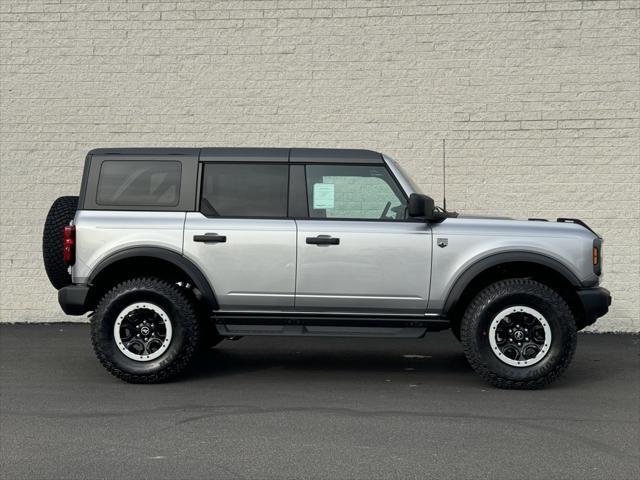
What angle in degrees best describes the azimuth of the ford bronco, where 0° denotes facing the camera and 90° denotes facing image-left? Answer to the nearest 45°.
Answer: approximately 270°
